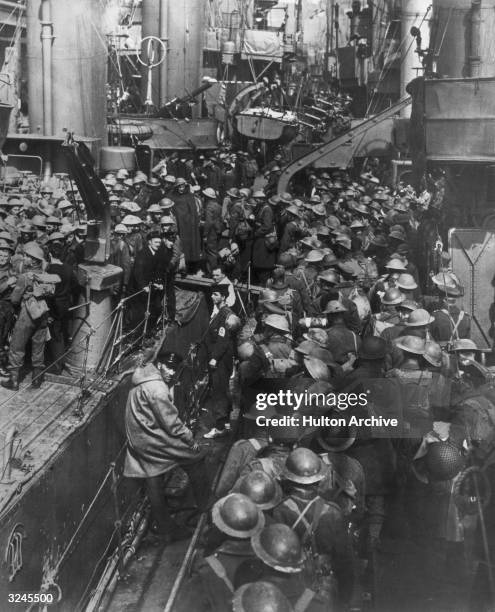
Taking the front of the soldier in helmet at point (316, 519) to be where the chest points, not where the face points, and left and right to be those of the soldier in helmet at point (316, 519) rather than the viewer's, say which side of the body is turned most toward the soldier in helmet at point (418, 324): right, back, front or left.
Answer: front

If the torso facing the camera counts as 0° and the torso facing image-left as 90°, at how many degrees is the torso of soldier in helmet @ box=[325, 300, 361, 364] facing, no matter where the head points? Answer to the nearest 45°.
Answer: approximately 180°

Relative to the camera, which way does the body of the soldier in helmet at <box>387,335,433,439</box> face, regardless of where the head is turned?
away from the camera

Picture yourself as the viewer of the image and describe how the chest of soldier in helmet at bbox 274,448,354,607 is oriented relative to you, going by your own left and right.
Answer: facing away from the viewer

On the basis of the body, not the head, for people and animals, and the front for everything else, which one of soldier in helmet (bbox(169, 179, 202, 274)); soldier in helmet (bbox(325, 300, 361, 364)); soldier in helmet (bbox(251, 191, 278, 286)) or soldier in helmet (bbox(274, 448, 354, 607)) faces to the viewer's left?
soldier in helmet (bbox(251, 191, 278, 286))

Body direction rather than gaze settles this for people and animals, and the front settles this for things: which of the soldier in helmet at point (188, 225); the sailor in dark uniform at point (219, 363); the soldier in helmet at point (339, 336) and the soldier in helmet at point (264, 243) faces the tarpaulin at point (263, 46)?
the soldier in helmet at point (339, 336)

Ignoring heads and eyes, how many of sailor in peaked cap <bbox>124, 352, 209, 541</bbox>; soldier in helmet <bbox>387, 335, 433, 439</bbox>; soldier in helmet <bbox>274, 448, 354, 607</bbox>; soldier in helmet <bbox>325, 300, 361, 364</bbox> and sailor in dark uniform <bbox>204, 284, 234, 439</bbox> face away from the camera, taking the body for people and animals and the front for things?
3

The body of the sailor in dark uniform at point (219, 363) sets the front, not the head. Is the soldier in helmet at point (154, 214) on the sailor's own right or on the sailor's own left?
on the sailor's own right

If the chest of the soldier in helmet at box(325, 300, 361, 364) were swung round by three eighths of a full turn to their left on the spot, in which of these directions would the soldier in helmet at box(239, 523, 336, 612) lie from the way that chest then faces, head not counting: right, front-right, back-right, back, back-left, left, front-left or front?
front-left
